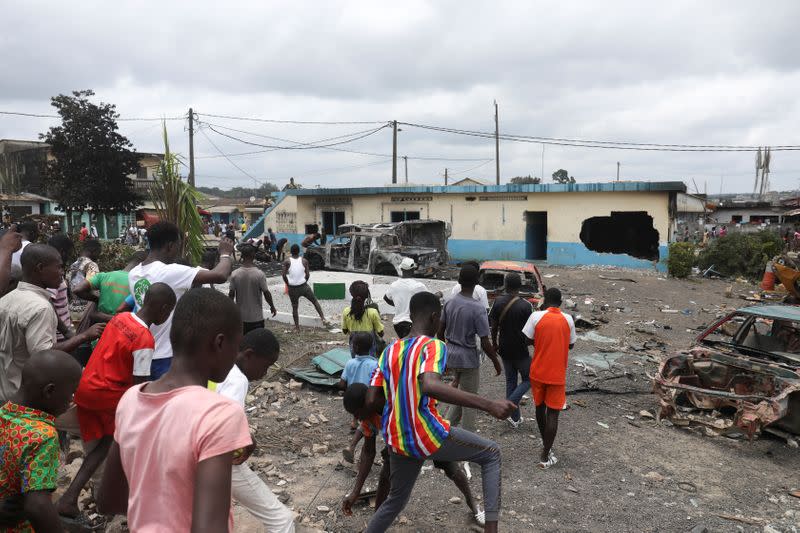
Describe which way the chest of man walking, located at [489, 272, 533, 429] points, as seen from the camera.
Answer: away from the camera

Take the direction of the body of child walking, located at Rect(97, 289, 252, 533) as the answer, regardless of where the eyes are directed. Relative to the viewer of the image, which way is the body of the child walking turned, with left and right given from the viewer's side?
facing away from the viewer and to the right of the viewer

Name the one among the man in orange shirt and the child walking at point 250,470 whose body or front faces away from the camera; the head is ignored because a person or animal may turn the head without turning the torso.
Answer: the man in orange shirt

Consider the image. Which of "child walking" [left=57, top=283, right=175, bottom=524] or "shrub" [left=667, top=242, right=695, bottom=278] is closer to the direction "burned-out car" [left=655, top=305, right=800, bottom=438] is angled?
the child walking

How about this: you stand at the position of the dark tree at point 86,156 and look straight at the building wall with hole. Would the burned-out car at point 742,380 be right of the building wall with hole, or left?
right

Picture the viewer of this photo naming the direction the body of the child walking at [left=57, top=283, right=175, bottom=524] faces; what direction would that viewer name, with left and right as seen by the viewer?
facing away from the viewer and to the right of the viewer

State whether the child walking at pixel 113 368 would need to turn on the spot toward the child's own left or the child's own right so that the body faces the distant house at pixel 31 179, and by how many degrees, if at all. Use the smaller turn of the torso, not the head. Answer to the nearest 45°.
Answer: approximately 45° to the child's own left

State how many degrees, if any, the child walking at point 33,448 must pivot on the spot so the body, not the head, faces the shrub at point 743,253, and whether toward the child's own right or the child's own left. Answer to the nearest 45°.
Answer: approximately 45° to the child's own right

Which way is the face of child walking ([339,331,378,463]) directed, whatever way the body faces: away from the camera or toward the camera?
away from the camera

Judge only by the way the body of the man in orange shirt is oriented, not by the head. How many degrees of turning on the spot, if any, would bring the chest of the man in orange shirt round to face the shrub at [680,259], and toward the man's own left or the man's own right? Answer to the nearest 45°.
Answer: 0° — they already face it

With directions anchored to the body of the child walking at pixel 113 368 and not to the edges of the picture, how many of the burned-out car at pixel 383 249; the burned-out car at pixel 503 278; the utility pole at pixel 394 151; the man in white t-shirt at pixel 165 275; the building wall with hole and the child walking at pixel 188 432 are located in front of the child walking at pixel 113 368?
5

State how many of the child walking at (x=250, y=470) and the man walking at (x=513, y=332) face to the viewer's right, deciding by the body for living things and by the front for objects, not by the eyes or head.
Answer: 1
